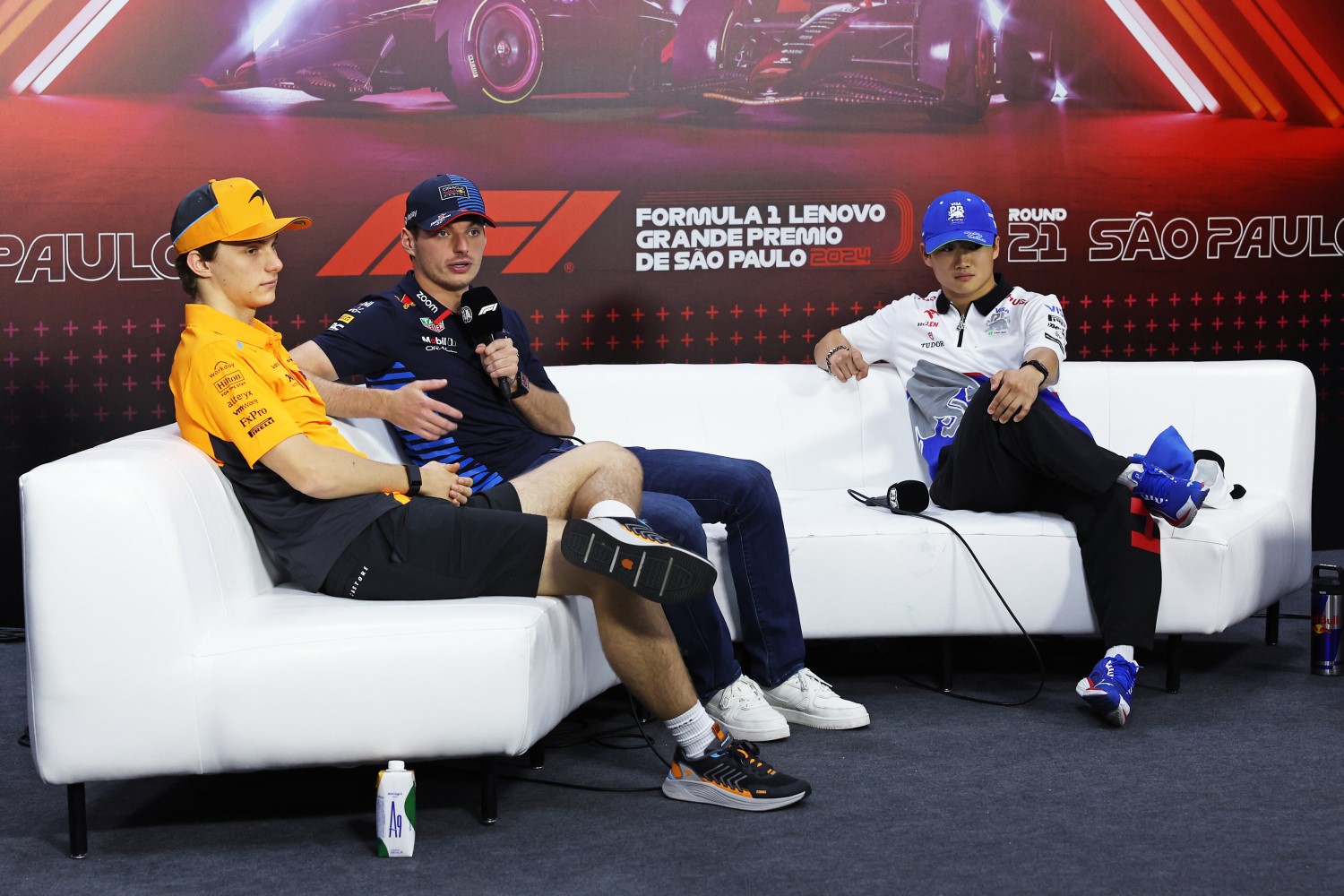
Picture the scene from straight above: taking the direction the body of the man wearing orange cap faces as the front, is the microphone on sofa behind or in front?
in front

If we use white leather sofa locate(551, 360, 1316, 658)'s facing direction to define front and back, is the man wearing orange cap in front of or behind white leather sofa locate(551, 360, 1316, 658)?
in front

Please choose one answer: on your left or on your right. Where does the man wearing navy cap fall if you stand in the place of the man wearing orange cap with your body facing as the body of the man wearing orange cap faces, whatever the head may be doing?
on your left

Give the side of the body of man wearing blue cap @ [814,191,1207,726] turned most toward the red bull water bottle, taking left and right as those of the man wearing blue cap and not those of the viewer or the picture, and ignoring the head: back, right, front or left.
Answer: left

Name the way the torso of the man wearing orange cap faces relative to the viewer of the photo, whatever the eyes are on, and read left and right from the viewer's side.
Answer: facing to the right of the viewer

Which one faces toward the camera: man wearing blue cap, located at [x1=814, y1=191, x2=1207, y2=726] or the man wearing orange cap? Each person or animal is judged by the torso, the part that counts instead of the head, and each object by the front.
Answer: the man wearing blue cap

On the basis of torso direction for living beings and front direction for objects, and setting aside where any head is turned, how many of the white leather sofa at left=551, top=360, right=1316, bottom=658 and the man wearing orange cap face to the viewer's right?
1

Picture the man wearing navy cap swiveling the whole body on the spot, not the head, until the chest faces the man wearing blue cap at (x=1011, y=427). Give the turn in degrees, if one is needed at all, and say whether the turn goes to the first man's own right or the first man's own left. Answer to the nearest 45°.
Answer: approximately 45° to the first man's own left

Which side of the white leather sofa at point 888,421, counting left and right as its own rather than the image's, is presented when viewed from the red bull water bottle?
left

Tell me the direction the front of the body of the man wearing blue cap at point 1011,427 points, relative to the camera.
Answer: toward the camera

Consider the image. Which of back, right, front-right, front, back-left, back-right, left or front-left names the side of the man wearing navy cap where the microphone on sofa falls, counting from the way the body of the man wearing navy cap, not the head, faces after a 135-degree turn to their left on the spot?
right

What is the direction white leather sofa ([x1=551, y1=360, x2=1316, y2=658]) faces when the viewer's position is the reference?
facing the viewer

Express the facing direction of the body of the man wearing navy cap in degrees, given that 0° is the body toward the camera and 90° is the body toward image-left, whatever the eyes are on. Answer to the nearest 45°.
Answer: approximately 315°
